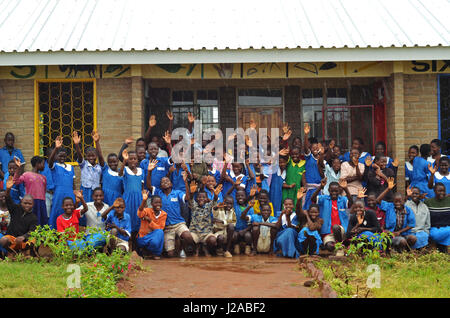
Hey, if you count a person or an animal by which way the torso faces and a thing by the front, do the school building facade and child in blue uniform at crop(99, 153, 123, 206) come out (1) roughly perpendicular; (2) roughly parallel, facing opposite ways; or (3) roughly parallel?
roughly parallel

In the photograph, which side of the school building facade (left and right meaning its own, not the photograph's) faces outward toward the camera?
front

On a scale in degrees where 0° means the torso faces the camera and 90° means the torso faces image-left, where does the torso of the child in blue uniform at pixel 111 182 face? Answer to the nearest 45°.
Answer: approximately 0°

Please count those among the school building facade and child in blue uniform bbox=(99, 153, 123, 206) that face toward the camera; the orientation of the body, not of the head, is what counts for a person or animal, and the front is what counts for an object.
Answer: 2

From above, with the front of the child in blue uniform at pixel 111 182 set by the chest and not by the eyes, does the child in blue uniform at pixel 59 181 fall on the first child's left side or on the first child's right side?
on the first child's right side
